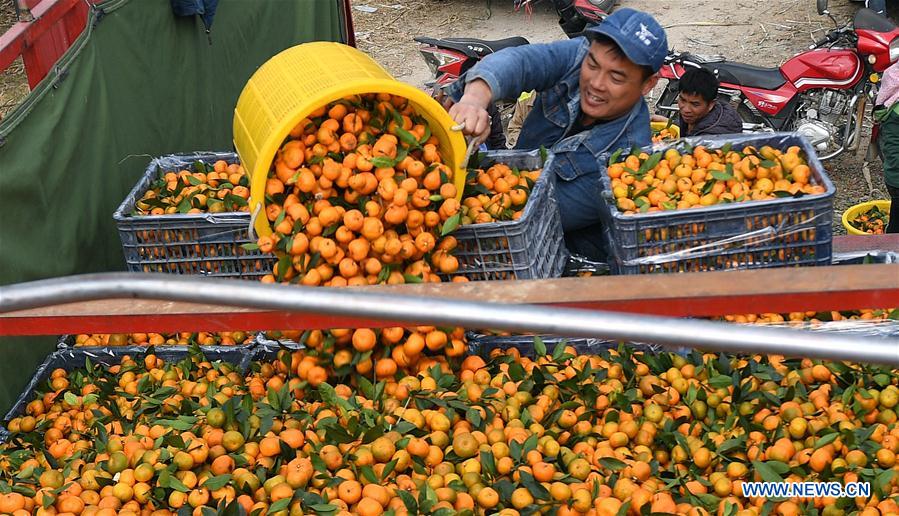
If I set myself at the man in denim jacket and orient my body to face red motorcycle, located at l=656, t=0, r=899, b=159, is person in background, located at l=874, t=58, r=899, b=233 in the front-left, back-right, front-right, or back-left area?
front-right

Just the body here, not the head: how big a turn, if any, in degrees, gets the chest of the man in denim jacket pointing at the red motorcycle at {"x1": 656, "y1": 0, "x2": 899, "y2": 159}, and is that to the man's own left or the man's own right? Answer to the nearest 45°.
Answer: approximately 180°

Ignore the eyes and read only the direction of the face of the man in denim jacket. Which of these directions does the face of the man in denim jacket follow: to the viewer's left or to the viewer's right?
to the viewer's left

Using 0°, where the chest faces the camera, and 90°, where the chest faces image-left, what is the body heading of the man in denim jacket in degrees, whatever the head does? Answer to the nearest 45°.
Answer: approximately 45°

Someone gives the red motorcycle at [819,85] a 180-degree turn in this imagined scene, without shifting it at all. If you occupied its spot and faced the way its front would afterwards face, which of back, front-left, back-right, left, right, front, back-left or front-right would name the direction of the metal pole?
left

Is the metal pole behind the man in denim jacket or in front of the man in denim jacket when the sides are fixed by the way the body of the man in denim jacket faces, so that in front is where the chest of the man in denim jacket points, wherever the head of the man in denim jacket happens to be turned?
in front

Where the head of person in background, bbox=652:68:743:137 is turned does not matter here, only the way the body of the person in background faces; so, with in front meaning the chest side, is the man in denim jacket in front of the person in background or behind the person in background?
in front

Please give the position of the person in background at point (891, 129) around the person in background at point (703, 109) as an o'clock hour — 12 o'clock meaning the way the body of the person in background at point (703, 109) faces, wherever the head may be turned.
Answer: the person in background at point (891, 129) is roughly at 8 o'clock from the person in background at point (703, 109).

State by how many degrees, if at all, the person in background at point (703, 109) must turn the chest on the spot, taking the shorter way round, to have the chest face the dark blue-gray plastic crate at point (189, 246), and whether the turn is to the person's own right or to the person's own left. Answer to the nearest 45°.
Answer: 0° — they already face it

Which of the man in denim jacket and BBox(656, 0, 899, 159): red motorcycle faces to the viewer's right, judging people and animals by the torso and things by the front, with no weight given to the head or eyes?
the red motorcycle

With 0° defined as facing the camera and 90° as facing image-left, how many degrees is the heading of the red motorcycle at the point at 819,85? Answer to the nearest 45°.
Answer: approximately 270°

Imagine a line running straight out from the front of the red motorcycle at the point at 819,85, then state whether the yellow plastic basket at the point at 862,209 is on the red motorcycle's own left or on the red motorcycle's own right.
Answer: on the red motorcycle's own right

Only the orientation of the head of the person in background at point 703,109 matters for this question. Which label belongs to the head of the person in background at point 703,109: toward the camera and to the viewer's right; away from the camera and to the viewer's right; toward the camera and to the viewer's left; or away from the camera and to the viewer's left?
toward the camera and to the viewer's left
